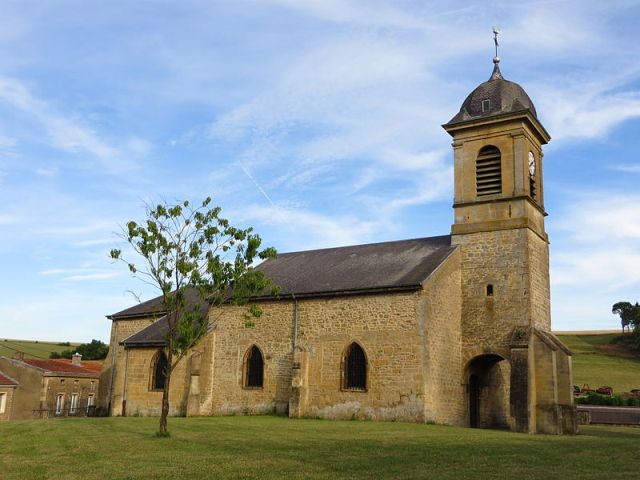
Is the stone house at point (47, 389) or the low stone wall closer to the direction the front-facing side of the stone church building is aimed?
the low stone wall

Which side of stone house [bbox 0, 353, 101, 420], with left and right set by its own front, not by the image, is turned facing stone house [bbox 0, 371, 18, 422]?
right

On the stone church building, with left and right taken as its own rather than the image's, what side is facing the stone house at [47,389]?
back

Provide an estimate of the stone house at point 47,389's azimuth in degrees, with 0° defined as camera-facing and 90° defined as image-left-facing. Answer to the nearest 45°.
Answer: approximately 315°

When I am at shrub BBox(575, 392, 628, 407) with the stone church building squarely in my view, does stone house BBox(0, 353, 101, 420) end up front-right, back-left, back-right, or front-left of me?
front-right

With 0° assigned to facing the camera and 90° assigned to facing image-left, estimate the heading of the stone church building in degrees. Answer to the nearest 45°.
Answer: approximately 315°

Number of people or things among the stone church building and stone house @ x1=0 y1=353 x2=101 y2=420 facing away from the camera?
0
